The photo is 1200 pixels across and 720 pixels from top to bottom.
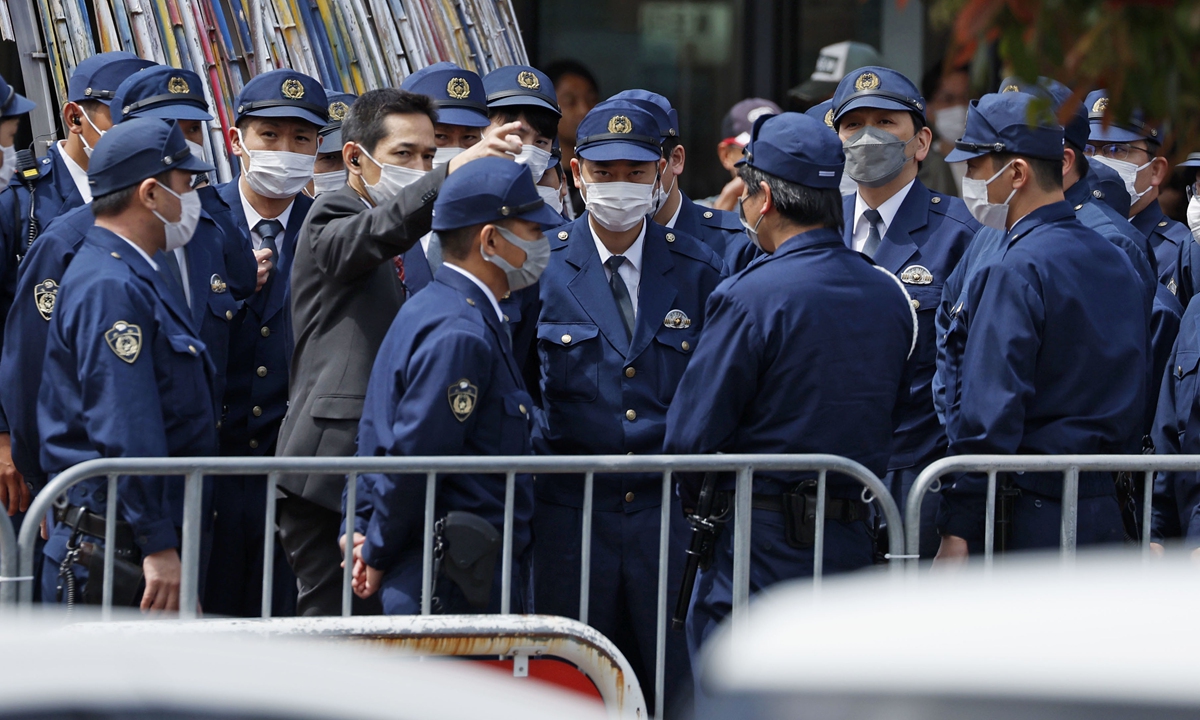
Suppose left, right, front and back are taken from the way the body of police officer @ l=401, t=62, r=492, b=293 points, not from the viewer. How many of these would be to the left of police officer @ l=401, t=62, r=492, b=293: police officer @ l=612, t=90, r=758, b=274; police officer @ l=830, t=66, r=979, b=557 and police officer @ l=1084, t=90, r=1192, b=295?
3

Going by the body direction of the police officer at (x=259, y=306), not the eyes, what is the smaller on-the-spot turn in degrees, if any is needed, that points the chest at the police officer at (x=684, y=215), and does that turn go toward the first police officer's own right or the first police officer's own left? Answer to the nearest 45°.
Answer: approximately 90° to the first police officer's own left

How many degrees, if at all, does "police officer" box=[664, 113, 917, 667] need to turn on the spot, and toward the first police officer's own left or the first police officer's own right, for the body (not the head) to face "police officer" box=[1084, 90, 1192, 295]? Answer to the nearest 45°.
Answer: approximately 90° to the first police officer's own right

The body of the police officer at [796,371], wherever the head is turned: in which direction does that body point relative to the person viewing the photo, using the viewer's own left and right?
facing away from the viewer and to the left of the viewer

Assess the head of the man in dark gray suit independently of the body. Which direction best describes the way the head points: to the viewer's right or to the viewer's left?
to the viewer's right

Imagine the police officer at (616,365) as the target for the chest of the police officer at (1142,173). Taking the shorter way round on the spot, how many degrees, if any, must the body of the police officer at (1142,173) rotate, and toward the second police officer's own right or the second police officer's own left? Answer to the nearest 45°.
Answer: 0° — they already face them

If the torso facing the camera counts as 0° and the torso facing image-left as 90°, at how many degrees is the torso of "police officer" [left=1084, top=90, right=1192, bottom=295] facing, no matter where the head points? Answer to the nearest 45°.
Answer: approximately 45°
